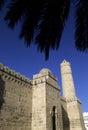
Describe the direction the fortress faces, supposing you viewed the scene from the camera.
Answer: facing the viewer and to the right of the viewer

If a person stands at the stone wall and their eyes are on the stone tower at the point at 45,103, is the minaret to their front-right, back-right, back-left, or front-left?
front-left

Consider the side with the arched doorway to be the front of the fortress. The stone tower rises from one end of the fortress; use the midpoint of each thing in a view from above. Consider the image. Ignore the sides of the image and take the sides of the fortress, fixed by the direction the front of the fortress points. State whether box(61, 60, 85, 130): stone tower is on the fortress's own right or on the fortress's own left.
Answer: on the fortress's own left
